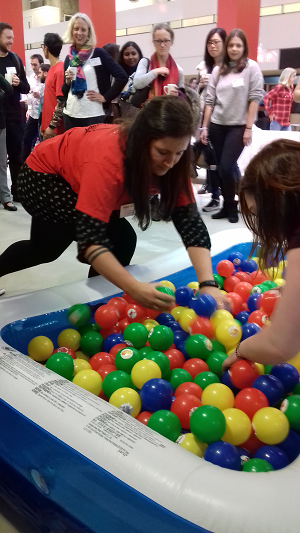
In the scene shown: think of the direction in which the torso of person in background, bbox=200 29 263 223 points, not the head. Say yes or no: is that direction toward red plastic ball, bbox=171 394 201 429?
yes

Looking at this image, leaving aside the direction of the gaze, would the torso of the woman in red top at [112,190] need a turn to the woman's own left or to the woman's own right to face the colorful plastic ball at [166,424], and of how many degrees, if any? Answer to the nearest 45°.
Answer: approximately 45° to the woman's own right

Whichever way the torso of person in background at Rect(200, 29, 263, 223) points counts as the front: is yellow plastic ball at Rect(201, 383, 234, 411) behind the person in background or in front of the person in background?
in front

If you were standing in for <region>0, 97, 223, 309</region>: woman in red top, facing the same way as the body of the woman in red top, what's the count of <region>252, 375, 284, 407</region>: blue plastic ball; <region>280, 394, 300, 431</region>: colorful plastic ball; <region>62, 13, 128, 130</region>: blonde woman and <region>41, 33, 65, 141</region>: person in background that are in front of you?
2

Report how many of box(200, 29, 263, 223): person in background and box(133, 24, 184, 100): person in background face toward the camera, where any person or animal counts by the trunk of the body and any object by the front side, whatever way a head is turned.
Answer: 2

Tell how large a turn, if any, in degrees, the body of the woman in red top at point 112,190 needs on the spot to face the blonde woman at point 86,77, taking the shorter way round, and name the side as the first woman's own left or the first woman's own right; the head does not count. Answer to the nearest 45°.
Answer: approximately 135° to the first woman's own left

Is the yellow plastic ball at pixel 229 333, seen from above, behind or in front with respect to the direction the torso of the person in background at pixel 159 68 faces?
in front

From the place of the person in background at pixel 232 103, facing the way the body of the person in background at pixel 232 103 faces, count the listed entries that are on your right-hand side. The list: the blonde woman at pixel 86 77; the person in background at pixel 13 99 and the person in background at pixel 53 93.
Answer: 3

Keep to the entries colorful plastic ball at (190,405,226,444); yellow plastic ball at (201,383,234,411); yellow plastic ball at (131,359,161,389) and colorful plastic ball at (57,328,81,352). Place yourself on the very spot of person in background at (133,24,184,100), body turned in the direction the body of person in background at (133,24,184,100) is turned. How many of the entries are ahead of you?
4
